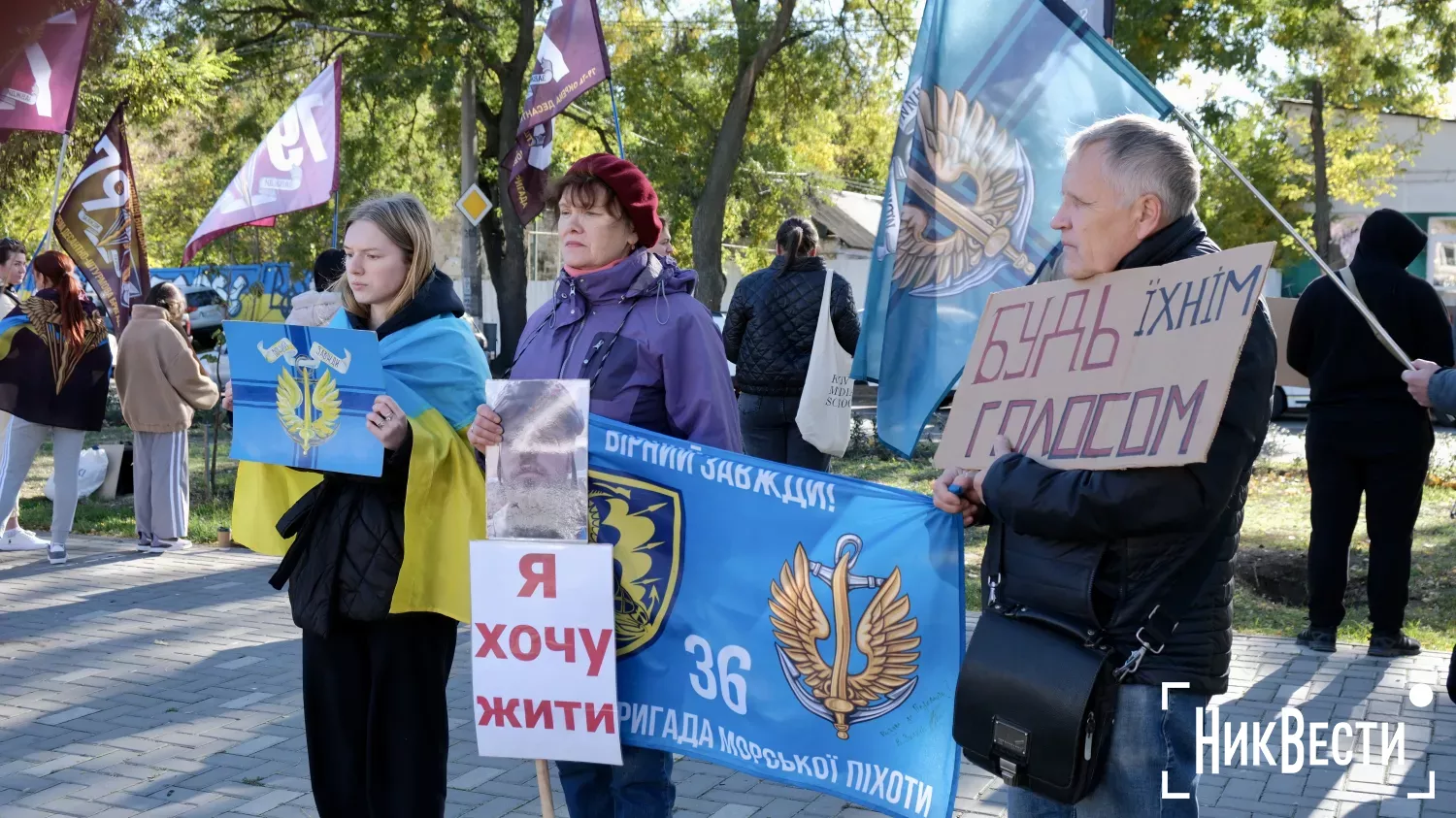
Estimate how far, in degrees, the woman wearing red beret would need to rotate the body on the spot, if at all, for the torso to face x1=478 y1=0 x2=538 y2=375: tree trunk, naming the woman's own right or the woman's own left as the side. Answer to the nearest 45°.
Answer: approximately 135° to the woman's own right

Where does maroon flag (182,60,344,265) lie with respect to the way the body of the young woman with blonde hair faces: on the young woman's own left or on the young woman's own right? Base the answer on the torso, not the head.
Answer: on the young woman's own right

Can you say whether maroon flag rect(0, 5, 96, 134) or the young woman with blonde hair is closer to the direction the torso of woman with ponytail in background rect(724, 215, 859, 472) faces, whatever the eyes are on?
the maroon flag

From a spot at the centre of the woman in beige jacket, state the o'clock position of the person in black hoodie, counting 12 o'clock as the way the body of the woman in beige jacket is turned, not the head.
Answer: The person in black hoodie is roughly at 3 o'clock from the woman in beige jacket.

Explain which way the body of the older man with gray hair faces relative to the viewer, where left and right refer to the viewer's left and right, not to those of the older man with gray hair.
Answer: facing to the left of the viewer

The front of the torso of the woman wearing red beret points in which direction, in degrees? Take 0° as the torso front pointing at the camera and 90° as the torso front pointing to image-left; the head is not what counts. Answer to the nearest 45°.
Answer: approximately 45°

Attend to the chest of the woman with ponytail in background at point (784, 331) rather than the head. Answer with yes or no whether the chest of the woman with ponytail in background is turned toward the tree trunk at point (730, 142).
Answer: yes

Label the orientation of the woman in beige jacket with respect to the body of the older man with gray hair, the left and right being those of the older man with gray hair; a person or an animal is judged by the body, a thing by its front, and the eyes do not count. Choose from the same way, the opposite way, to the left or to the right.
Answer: to the right

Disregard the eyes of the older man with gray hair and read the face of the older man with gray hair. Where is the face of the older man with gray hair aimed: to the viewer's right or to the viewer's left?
to the viewer's left

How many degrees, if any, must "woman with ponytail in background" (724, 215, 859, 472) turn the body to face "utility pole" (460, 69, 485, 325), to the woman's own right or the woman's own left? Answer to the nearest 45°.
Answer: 0° — they already face it

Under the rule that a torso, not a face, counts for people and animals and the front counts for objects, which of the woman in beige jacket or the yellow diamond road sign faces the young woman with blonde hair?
the yellow diamond road sign
